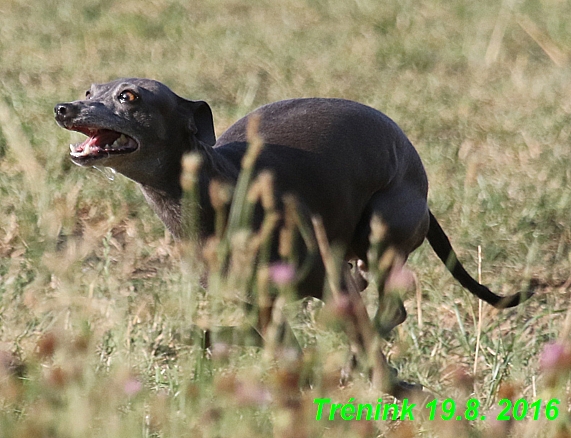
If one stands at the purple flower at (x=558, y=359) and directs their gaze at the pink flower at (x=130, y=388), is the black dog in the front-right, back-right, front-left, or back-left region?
front-right

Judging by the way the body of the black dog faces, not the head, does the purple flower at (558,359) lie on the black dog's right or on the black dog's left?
on the black dog's left

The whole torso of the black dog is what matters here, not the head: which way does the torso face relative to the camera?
to the viewer's left

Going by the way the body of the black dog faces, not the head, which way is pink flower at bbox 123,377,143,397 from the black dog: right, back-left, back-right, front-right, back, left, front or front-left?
left
